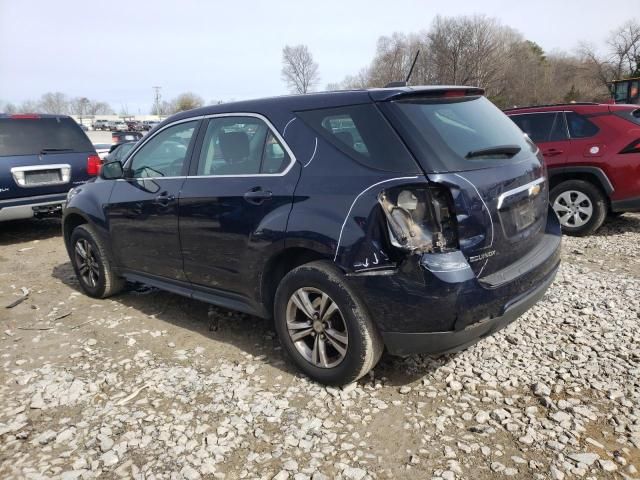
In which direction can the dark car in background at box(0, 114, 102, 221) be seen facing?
away from the camera

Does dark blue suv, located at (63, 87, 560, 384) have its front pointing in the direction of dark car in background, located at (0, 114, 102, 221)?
yes

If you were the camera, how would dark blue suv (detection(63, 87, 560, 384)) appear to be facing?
facing away from the viewer and to the left of the viewer

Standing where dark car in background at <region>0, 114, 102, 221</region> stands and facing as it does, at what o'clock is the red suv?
The red suv is roughly at 4 o'clock from the dark car in background.

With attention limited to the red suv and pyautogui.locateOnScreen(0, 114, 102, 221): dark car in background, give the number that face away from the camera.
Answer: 1

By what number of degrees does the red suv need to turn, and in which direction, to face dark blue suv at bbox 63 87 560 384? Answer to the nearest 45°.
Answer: approximately 90° to its left

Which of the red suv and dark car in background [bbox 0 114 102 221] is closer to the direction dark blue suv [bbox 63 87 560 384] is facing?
the dark car in background
